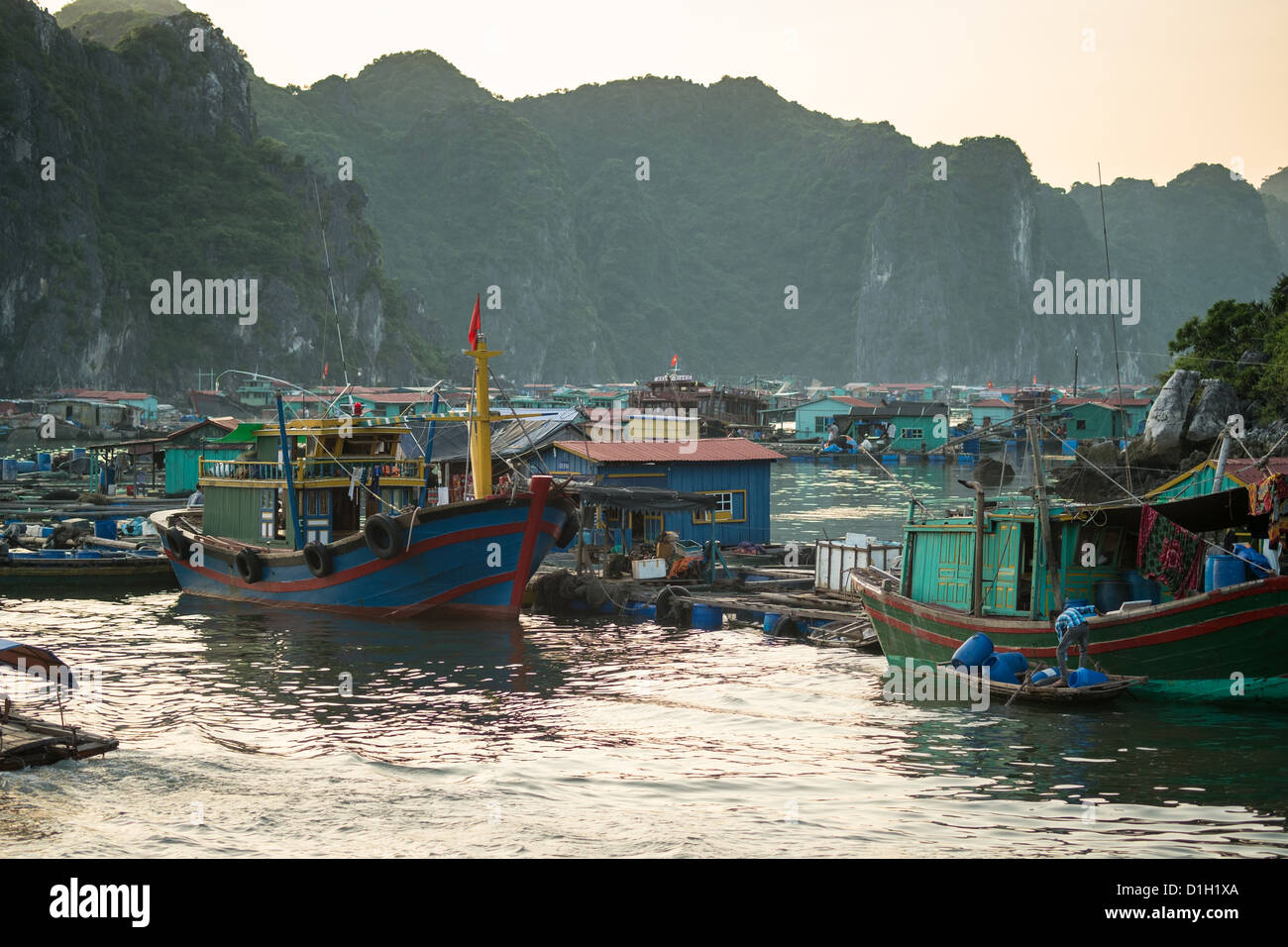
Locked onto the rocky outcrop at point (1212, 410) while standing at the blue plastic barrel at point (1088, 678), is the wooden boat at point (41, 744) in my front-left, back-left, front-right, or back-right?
back-left

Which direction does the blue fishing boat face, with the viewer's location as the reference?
facing the viewer and to the right of the viewer

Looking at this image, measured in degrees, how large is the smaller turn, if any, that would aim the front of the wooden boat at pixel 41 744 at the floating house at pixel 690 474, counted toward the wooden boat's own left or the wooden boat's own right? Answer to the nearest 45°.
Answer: approximately 45° to the wooden boat's own left

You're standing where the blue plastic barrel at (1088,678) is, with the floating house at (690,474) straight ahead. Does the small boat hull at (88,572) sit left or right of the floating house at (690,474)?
left

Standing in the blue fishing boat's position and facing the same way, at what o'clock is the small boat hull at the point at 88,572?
The small boat hull is roughly at 6 o'clock from the blue fishing boat.
